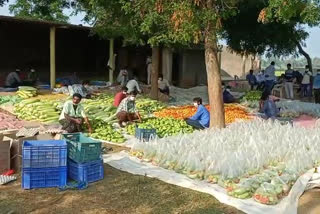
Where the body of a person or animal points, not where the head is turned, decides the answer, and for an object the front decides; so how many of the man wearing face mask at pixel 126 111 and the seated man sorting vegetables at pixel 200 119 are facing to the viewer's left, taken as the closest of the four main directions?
1

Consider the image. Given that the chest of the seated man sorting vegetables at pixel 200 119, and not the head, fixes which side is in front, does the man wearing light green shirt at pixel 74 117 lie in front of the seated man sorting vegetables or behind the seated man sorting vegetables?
in front

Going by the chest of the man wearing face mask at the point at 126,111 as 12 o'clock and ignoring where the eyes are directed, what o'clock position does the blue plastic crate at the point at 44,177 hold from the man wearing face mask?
The blue plastic crate is roughly at 2 o'clock from the man wearing face mask.

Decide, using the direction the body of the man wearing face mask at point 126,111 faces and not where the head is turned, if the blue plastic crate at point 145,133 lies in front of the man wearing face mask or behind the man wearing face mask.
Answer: in front

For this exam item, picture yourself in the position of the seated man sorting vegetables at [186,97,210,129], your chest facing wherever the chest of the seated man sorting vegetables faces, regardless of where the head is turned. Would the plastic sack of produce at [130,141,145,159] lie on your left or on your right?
on your left

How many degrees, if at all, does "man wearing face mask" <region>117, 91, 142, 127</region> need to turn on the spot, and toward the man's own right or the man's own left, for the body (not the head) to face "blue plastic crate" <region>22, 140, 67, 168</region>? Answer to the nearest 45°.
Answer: approximately 45° to the man's own right

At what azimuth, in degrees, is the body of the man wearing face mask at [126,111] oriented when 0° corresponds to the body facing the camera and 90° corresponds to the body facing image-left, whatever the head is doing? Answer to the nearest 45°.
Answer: approximately 315°

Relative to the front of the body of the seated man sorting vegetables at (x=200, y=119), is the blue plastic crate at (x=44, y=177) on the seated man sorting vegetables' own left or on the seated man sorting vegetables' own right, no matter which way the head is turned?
on the seated man sorting vegetables' own left

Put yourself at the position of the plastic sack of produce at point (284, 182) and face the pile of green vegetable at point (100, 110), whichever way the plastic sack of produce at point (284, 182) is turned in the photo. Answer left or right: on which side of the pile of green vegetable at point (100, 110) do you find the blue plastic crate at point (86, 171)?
left

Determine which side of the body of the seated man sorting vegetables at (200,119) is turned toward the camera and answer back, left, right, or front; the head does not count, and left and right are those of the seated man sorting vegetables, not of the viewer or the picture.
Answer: left

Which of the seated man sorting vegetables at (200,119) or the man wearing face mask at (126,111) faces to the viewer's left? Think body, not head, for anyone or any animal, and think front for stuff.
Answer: the seated man sorting vegetables

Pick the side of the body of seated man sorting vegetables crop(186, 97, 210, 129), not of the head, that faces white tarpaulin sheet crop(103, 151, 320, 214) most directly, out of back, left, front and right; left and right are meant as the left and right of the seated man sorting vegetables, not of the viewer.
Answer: left

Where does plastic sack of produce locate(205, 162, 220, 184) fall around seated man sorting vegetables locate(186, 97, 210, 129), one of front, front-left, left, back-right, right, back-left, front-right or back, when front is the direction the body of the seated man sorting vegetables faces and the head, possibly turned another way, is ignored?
left

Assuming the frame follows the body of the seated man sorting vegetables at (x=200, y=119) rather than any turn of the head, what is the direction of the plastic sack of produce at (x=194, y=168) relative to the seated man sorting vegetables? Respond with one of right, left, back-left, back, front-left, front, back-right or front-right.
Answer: left

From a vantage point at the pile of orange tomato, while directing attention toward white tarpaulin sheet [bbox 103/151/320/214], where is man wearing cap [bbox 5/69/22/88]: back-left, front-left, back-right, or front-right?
back-right

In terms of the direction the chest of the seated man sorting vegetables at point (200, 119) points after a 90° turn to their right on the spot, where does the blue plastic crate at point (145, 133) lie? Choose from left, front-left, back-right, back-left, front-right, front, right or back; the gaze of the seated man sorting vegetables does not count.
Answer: back-left
